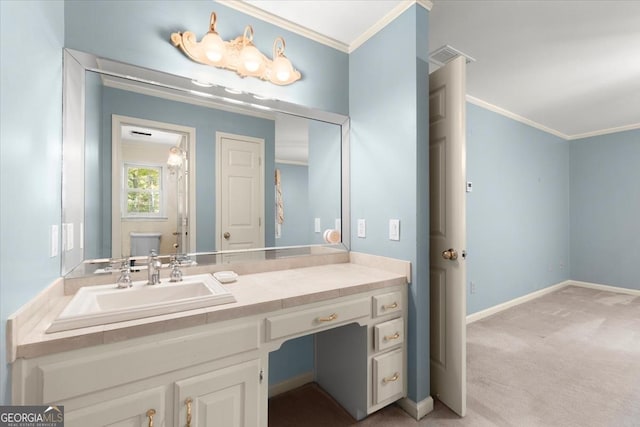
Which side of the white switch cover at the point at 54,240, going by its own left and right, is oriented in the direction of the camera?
right

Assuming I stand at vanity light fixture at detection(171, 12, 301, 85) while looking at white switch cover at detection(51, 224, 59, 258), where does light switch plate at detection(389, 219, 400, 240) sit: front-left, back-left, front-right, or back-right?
back-left
